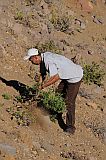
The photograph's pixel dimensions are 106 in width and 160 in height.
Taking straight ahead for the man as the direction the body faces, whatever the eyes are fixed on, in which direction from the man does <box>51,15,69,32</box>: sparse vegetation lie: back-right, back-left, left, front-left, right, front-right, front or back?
right

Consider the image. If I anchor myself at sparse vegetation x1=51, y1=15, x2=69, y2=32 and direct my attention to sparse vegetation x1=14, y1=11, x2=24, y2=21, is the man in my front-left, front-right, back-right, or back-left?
front-left

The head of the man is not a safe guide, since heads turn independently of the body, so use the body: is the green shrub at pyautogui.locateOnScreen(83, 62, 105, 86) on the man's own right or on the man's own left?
on the man's own right

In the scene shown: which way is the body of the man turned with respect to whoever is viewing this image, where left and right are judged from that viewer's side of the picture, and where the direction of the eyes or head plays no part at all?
facing to the left of the viewer

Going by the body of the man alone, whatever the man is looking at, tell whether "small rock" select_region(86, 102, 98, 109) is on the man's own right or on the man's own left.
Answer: on the man's own right

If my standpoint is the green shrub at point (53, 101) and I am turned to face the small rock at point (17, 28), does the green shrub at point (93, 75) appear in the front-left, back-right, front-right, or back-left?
front-right

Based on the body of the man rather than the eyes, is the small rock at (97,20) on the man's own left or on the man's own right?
on the man's own right

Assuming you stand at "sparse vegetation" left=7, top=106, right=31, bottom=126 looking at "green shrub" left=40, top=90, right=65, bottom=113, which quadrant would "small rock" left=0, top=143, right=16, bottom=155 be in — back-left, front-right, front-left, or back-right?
back-right

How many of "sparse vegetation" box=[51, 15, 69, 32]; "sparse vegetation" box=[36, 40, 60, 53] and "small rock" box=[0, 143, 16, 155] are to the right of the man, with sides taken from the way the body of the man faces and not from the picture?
2

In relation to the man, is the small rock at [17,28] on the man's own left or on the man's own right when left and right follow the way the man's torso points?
on the man's own right

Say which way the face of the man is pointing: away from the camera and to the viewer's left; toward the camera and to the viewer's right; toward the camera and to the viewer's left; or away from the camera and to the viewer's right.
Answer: toward the camera and to the viewer's left

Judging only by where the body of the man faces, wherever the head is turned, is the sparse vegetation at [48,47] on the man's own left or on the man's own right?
on the man's own right
